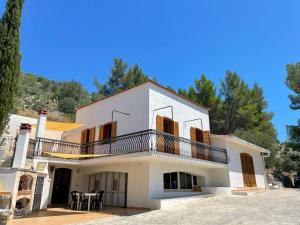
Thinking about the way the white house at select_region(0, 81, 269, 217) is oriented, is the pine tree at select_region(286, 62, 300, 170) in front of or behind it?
behind

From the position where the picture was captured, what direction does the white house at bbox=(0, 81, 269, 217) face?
facing the viewer and to the left of the viewer

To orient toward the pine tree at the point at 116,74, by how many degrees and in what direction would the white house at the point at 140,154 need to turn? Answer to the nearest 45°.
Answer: approximately 135° to its right

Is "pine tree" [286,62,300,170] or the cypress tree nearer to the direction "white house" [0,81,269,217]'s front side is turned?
the cypress tree

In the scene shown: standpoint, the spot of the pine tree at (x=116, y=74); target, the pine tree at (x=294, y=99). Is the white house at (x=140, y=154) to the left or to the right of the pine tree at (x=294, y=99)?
right

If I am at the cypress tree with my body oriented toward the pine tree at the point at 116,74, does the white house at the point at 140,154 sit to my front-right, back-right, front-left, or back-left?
front-right

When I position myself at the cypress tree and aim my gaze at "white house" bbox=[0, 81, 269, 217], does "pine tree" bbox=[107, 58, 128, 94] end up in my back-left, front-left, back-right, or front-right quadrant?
front-left

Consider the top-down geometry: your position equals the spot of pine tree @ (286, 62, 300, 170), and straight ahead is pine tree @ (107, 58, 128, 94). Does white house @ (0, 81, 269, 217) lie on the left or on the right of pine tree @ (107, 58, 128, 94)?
left

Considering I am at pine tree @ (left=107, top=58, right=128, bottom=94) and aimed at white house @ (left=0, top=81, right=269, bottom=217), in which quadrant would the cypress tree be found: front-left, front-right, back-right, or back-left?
front-right
